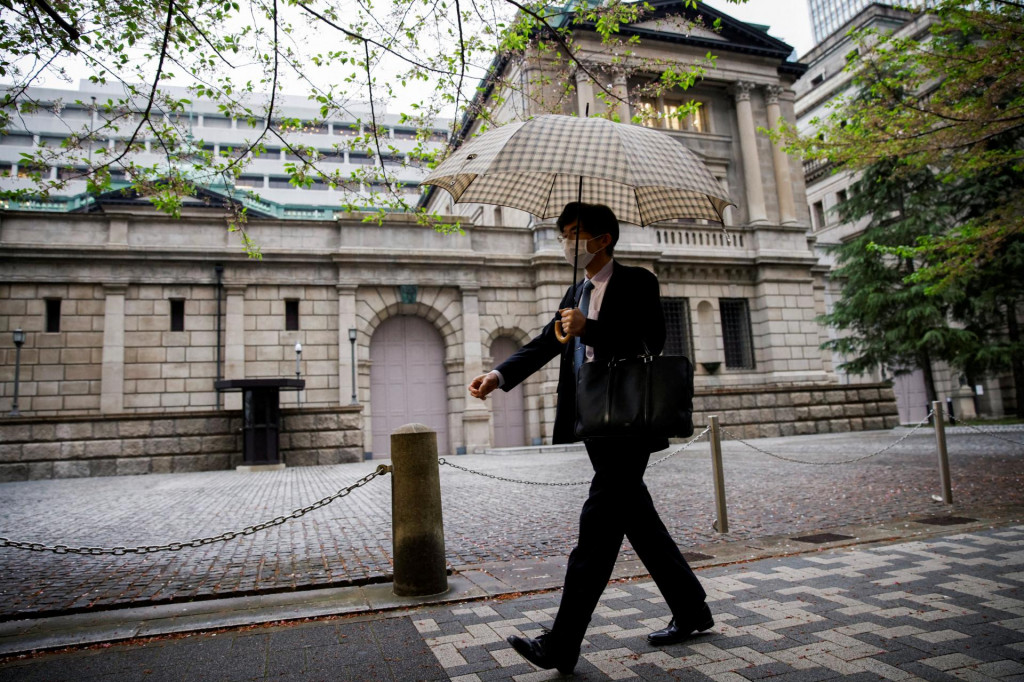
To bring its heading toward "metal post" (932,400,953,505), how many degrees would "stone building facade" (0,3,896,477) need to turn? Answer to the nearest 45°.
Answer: approximately 45° to its left

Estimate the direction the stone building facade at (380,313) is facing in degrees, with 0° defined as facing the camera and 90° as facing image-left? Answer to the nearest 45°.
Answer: approximately 0°

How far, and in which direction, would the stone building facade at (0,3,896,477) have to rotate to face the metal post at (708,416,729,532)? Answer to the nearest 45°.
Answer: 0° — it already faces it

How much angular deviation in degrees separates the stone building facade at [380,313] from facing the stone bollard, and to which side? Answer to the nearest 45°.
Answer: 0° — it already faces it

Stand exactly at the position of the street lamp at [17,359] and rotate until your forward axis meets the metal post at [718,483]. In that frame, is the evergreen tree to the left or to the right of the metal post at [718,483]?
left

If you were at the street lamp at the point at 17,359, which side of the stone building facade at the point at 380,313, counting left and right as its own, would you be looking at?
right

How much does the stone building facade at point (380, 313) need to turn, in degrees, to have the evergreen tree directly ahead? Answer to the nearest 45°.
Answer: approximately 90° to its left
